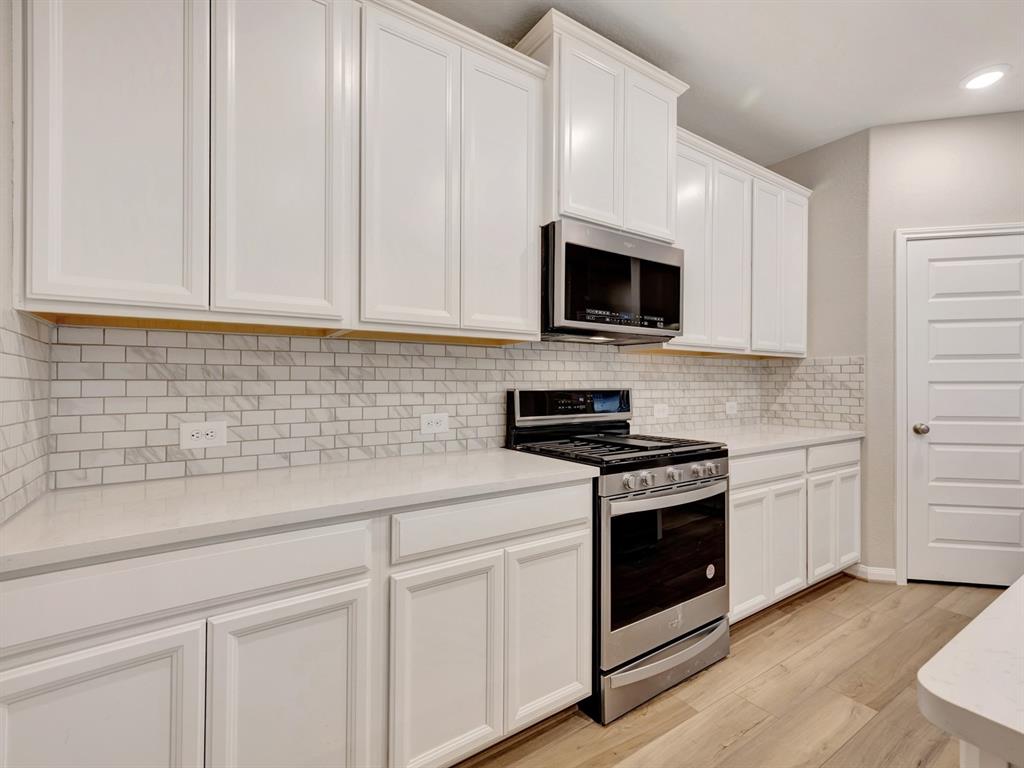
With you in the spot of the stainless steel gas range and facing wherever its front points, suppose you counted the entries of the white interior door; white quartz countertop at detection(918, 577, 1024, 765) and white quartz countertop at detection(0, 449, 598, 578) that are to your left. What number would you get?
1

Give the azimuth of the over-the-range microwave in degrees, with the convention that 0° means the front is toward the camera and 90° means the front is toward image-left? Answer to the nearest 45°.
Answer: approximately 315°

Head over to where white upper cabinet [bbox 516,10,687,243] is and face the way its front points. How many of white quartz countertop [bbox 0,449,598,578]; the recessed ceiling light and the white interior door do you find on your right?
1

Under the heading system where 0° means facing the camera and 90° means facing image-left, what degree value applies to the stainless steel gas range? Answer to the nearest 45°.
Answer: approximately 315°

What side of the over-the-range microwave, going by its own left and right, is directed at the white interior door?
left

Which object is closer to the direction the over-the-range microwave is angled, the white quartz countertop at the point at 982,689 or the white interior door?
the white quartz countertop

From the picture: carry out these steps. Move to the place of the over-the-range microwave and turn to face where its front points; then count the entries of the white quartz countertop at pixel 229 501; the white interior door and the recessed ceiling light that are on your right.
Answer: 1

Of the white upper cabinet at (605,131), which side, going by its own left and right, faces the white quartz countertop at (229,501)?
right

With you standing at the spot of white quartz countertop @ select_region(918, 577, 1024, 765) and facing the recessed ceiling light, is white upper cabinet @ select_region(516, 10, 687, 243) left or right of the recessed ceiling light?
left

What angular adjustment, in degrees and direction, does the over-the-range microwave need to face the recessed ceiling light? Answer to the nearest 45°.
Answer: approximately 90° to its left

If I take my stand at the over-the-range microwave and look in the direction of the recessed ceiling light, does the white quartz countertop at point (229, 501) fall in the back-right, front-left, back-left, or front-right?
back-right
